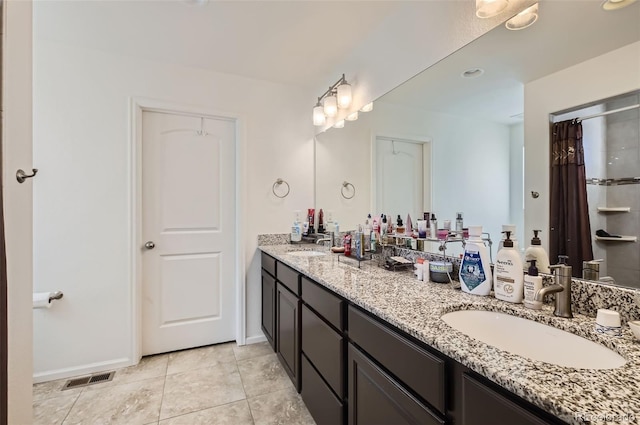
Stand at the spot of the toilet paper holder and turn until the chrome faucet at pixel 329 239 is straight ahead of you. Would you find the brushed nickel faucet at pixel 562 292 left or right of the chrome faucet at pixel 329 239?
right

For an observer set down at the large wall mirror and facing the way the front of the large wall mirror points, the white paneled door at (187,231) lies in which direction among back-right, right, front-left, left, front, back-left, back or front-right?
front-right

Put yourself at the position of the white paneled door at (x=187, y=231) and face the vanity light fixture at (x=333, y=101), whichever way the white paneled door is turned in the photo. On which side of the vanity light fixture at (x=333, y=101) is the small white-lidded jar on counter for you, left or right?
right

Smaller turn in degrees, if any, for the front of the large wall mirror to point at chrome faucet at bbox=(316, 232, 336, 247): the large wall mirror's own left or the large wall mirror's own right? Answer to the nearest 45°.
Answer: approximately 90° to the large wall mirror's own right

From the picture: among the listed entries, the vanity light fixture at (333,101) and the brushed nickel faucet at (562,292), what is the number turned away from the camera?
0

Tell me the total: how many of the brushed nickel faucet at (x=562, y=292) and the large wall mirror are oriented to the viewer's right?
0

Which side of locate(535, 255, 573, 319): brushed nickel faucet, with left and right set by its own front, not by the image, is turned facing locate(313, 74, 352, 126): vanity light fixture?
right

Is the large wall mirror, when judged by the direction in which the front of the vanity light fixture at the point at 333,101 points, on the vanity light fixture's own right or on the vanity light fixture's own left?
on the vanity light fixture's own left

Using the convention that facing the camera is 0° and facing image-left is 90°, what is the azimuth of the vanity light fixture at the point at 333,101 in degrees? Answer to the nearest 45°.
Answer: approximately 45°

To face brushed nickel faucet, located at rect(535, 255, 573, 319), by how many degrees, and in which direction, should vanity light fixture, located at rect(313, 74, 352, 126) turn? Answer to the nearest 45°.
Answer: approximately 90° to its left
